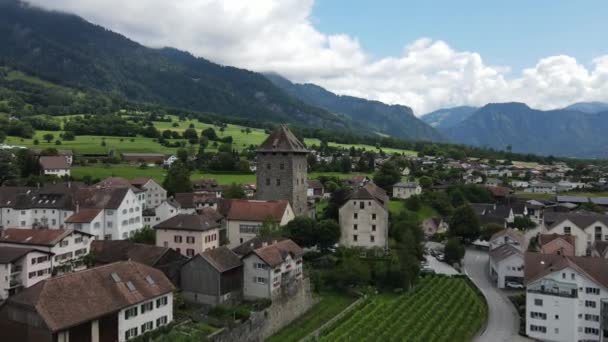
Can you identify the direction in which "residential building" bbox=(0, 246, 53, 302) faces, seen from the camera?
facing the viewer and to the right of the viewer

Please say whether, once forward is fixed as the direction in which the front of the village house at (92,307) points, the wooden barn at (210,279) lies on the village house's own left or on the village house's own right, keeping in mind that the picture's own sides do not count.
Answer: on the village house's own left

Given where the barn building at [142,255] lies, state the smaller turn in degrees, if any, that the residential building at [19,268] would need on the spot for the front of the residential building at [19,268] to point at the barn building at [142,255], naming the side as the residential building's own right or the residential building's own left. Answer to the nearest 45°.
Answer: approximately 45° to the residential building's own left

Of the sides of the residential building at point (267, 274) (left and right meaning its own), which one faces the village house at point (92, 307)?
right

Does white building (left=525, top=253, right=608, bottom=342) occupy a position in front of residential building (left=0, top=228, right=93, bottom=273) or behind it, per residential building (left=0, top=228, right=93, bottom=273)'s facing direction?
in front

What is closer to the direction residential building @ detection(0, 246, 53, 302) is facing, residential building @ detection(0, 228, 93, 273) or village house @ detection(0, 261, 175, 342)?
the village house

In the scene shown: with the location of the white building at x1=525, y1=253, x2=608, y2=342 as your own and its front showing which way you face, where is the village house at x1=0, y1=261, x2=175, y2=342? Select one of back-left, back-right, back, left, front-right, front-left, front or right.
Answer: front-right

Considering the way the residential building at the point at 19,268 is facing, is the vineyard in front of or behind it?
in front

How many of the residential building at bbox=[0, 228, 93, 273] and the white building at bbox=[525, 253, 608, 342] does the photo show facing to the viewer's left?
0

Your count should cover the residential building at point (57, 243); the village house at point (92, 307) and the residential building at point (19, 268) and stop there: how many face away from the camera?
0
